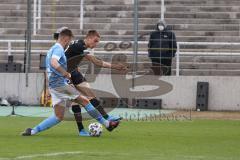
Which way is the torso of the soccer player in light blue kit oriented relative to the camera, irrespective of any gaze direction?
to the viewer's right

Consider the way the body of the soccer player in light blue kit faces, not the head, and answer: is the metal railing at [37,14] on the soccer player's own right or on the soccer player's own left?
on the soccer player's own left
